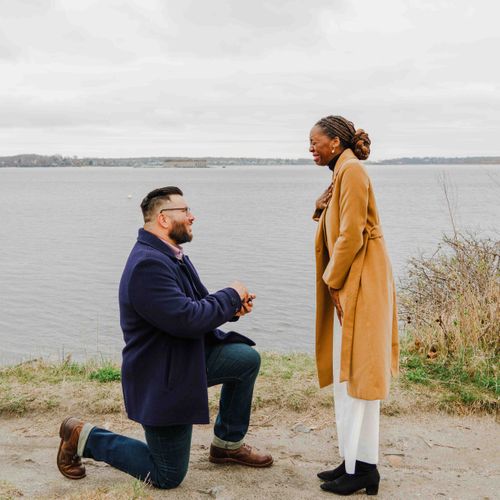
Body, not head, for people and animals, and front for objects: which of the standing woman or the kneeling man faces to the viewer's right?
the kneeling man

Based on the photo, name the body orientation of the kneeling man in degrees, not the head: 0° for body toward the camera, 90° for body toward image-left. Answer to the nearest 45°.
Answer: approximately 270°

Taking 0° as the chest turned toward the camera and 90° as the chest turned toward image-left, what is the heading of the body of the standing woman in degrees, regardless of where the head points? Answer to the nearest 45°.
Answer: approximately 90°

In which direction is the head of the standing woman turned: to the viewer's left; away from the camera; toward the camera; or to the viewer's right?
to the viewer's left

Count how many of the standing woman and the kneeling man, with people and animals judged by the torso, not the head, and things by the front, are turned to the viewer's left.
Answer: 1

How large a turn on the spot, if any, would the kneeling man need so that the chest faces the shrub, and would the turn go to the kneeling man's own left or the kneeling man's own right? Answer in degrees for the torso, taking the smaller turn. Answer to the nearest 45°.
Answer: approximately 45° to the kneeling man's own left

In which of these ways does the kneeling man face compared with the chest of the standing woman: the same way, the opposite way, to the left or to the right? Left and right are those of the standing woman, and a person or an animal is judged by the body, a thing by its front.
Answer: the opposite way

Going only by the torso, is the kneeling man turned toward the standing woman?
yes

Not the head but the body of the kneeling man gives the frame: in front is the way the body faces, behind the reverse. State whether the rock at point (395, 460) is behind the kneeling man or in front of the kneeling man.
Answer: in front

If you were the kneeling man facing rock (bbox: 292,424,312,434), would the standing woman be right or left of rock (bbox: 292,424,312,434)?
right

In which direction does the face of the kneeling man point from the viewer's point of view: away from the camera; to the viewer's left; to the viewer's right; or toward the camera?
to the viewer's right

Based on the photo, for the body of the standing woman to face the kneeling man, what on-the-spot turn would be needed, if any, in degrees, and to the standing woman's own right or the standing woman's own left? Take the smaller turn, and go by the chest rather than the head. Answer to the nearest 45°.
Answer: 0° — they already face them
